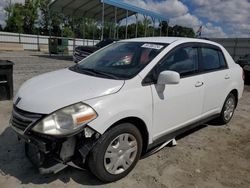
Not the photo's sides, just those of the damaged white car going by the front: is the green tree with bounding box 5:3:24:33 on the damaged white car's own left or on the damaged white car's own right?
on the damaged white car's own right

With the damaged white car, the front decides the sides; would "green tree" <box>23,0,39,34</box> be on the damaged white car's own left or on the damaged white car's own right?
on the damaged white car's own right

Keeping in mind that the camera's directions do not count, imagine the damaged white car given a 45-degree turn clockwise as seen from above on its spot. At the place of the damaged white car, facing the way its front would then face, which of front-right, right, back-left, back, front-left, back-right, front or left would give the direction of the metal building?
right

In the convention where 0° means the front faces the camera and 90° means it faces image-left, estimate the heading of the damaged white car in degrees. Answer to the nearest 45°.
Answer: approximately 45°
